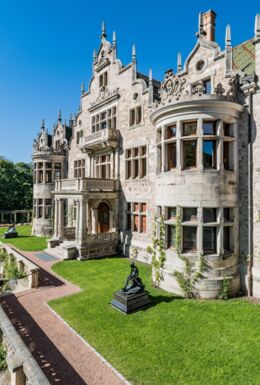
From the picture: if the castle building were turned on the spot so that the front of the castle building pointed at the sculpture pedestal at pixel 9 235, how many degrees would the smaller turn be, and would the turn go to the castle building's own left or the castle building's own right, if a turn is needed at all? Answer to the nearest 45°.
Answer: approximately 90° to the castle building's own right

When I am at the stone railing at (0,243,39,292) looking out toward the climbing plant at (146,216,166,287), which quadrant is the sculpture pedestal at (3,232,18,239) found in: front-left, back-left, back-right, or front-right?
back-left

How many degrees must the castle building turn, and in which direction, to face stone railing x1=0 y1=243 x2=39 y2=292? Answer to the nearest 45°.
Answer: approximately 45° to its right

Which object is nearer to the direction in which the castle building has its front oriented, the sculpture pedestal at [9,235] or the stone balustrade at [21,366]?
the stone balustrade

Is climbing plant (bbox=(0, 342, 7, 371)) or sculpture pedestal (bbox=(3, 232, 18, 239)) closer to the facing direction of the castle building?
the climbing plant

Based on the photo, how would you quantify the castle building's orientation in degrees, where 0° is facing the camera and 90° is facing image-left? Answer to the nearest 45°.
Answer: approximately 45°

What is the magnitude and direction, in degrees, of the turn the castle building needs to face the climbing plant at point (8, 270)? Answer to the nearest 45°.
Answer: approximately 45° to its right

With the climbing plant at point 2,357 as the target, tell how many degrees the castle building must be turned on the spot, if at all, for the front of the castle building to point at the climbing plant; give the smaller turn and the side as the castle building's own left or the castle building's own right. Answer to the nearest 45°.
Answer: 0° — it already faces it

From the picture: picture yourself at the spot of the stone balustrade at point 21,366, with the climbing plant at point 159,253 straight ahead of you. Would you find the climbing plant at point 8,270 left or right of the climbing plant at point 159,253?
left
